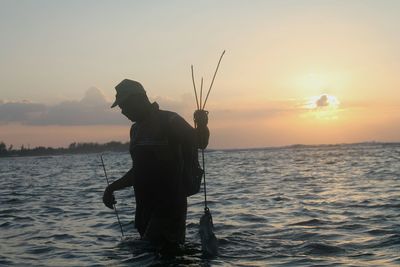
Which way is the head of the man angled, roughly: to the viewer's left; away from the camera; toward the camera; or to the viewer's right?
to the viewer's left
